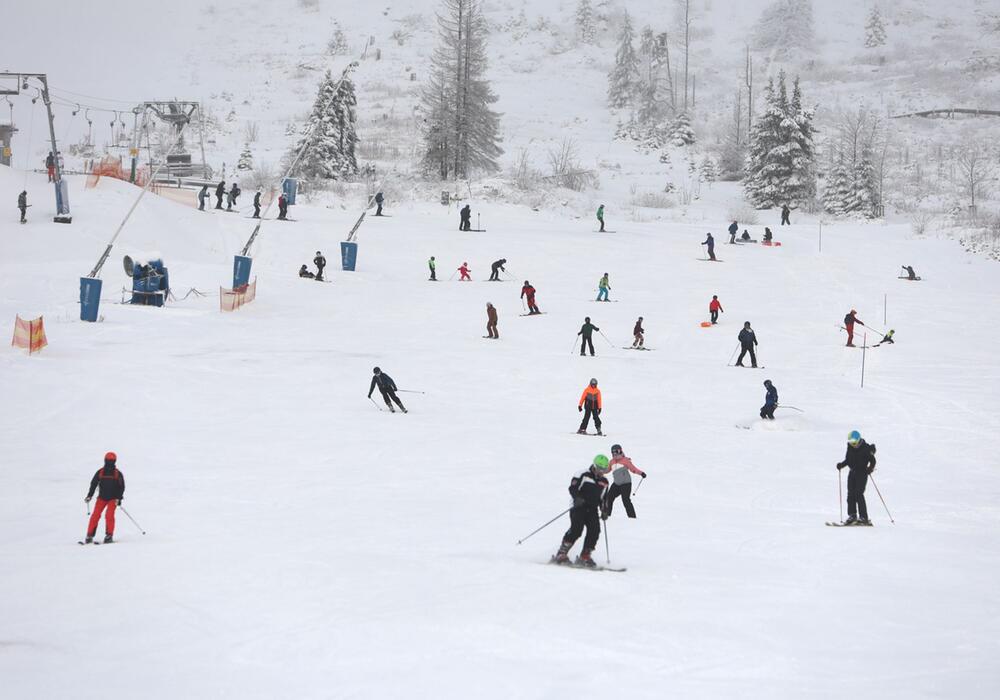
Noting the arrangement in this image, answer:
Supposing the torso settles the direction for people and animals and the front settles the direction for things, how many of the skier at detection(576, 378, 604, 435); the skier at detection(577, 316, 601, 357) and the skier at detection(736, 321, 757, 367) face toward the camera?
3

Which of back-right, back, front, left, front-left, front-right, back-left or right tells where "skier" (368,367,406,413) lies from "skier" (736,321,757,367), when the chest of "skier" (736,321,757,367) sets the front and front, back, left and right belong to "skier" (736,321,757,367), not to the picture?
front-right

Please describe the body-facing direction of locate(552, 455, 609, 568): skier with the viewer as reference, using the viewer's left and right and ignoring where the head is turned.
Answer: facing the viewer and to the right of the viewer

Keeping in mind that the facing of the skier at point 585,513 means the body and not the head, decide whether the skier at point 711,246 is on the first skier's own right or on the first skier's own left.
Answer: on the first skier's own left

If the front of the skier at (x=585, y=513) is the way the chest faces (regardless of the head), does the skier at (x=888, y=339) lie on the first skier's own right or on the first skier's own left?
on the first skier's own left

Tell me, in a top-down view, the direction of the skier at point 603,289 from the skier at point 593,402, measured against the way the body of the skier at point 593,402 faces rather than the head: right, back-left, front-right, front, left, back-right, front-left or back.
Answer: back

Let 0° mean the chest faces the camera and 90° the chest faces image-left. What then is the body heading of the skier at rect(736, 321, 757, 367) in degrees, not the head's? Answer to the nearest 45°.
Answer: approximately 0°

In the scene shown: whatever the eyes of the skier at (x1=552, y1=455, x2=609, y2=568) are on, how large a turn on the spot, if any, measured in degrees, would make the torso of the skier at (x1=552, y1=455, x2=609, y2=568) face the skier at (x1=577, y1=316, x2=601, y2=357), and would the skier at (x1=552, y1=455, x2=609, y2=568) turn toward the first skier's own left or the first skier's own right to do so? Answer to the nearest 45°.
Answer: approximately 135° to the first skier's own left

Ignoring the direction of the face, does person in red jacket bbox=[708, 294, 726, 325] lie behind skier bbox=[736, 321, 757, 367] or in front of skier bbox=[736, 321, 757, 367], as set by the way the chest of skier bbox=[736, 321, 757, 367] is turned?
behind

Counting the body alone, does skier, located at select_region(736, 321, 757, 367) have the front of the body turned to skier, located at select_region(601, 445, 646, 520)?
yes

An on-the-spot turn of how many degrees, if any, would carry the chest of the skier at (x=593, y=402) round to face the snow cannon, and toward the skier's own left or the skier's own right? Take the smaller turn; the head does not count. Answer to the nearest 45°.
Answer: approximately 135° to the skier's own right

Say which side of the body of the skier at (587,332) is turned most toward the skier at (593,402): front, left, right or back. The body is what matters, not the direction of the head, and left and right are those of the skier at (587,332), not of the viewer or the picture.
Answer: front
